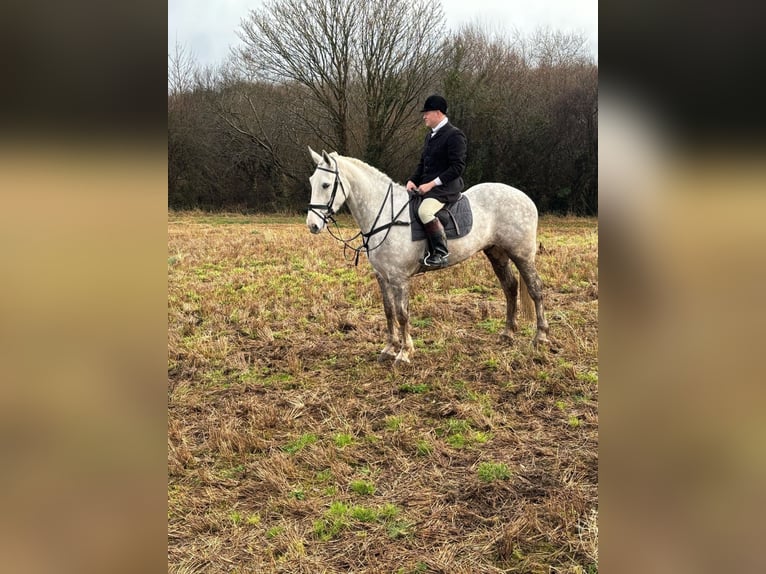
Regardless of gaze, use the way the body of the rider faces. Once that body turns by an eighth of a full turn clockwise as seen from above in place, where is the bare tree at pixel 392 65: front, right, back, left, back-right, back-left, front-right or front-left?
right

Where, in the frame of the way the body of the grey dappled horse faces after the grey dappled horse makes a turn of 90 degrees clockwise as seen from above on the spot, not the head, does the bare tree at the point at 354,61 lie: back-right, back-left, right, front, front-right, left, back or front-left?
front-right

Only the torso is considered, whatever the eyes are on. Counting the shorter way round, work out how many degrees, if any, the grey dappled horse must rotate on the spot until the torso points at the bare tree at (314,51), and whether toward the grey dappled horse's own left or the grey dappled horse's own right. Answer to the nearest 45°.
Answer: approximately 135° to the grey dappled horse's own right

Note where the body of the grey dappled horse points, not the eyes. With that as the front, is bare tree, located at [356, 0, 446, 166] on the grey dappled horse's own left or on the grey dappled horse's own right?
on the grey dappled horse's own right

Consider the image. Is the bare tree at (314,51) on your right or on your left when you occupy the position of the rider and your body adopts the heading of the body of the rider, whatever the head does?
on your right

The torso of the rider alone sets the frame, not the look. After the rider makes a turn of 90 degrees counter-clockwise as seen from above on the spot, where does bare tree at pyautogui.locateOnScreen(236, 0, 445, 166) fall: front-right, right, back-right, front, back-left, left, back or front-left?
back-left

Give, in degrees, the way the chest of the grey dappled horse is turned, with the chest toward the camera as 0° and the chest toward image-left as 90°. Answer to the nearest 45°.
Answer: approximately 45°
